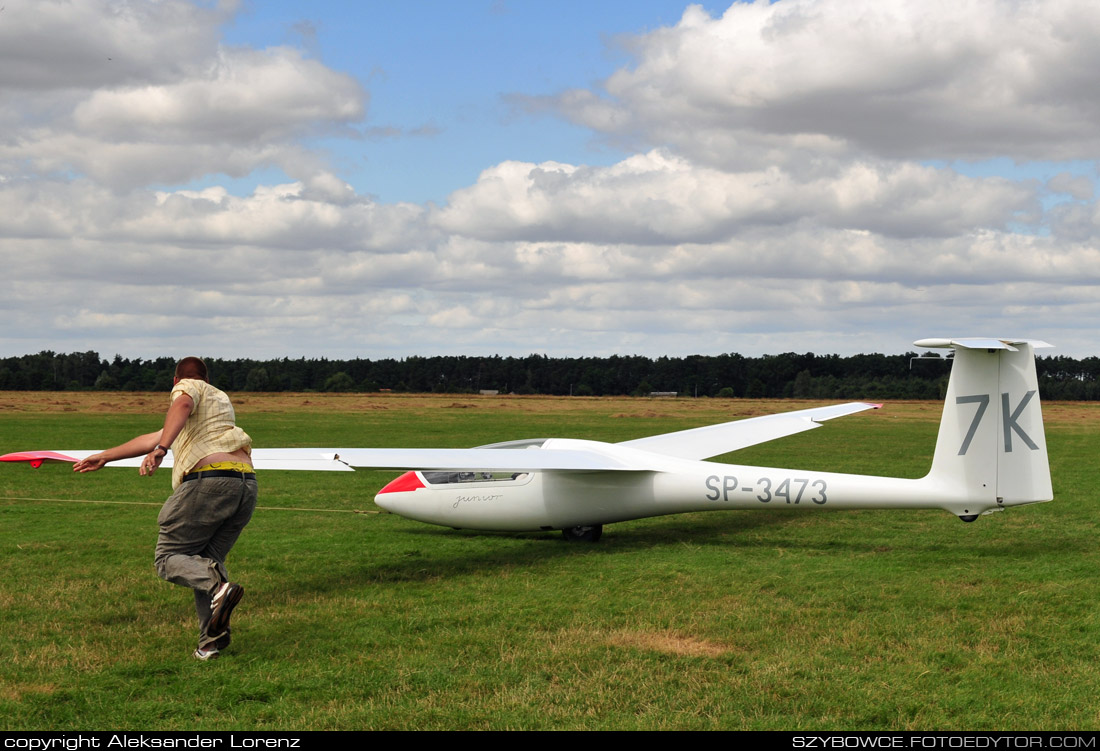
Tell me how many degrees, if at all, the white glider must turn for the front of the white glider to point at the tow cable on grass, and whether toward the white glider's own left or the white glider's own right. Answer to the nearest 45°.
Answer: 0° — it already faces it

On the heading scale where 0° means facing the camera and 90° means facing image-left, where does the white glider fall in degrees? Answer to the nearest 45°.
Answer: approximately 135°
